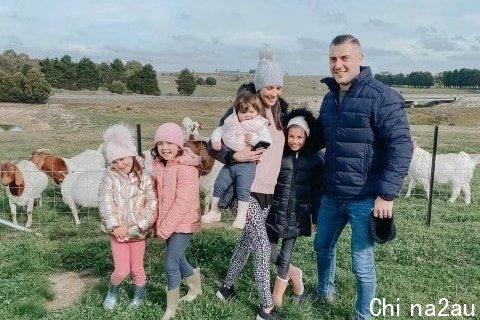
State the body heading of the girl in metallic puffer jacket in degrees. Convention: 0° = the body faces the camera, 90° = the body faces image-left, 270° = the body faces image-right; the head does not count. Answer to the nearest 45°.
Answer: approximately 0°

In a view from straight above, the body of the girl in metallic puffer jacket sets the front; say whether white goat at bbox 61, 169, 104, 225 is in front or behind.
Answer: behind

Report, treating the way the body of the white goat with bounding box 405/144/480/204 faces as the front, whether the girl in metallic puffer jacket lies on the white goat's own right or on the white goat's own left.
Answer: on the white goat's own left

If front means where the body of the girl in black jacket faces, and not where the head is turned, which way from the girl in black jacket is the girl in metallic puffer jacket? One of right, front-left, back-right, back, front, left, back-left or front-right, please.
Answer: right

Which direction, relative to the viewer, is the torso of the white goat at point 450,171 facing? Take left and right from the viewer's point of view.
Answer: facing to the left of the viewer

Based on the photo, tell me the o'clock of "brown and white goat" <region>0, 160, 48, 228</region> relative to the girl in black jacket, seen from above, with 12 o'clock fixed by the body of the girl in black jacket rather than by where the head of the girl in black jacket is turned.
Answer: The brown and white goat is roughly at 4 o'clock from the girl in black jacket.

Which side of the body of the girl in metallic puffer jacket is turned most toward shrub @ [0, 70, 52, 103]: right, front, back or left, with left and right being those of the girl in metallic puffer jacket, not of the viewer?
back

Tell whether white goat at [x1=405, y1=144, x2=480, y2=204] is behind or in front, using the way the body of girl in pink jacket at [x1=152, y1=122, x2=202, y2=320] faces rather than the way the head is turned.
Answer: behind

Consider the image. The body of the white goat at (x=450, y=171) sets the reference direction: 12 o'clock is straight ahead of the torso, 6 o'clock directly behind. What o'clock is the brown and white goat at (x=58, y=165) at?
The brown and white goat is roughly at 11 o'clock from the white goat.

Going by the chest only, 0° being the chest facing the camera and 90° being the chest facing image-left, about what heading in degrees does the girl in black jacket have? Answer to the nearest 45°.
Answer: approximately 0°

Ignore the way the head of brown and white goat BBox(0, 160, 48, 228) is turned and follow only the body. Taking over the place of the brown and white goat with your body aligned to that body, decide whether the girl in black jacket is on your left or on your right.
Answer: on your left
